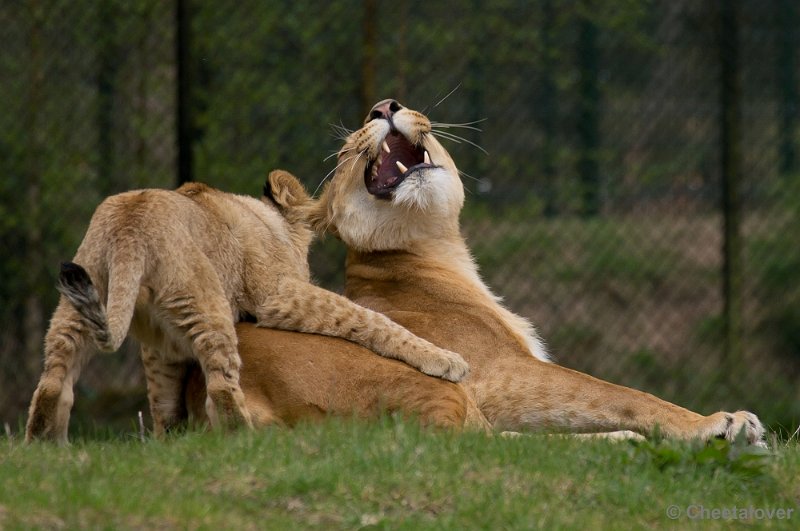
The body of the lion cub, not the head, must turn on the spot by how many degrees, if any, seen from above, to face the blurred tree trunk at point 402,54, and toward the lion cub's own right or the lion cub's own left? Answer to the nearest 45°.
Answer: approximately 45° to the lion cub's own left

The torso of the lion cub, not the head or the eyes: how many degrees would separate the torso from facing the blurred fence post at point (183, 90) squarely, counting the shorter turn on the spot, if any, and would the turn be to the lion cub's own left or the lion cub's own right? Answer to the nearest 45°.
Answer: approximately 45° to the lion cub's own left

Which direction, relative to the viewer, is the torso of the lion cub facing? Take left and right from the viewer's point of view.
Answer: facing away from the viewer and to the right of the viewer

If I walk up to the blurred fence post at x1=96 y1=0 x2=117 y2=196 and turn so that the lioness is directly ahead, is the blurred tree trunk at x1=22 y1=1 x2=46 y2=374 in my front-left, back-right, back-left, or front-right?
back-right

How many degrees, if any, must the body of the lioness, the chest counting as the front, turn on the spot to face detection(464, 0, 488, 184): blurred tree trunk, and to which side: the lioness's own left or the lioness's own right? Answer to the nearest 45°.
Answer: approximately 90° to the lioness's own left

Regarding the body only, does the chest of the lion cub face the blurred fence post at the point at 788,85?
yes

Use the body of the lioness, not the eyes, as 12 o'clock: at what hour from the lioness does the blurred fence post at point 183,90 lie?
The blurred fence post is roughly at 8 o'clock from the lioness.

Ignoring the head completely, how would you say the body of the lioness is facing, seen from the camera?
to the viewer's right

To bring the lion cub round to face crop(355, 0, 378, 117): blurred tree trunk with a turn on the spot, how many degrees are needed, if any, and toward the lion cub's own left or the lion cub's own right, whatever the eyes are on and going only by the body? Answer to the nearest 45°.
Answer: approximately 45° to the lion cub's own left

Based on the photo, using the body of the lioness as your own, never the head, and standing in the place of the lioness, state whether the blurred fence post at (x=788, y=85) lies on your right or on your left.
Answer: on your left

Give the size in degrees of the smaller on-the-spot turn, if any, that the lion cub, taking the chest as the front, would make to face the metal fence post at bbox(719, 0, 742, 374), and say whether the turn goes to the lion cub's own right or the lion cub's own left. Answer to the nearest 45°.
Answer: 0° — it already faces it

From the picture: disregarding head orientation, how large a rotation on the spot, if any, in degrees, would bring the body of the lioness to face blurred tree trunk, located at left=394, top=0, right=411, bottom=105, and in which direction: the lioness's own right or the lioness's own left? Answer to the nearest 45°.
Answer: approximately 90° to the lioness's own left
